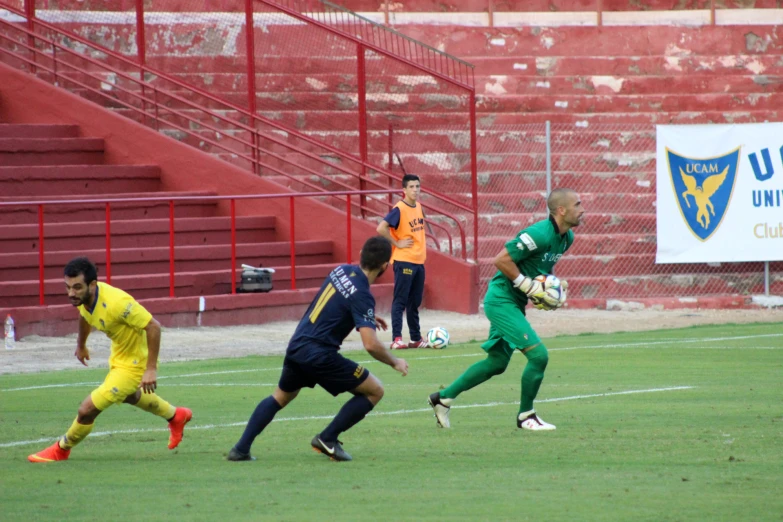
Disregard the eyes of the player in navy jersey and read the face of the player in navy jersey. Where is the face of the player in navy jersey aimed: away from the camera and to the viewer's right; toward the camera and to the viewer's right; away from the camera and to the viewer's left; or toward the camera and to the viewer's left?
away from the camera and to the viewer's right

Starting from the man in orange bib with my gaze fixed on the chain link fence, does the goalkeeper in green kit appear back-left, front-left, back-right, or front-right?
back-right

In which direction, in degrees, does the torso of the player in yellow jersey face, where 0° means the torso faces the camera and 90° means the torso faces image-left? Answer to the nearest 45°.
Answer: approximately 45°

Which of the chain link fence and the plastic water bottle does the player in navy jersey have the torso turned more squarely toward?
the chain link fence

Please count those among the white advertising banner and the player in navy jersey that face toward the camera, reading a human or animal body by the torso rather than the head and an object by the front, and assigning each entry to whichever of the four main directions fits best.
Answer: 1

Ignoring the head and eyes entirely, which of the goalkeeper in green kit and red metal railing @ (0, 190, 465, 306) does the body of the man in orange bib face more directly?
the goalkeeper in green kit

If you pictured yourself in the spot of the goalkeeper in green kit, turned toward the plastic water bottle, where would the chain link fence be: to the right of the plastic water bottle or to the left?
right

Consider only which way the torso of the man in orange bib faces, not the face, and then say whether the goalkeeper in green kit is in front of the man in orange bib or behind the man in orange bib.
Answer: in front
